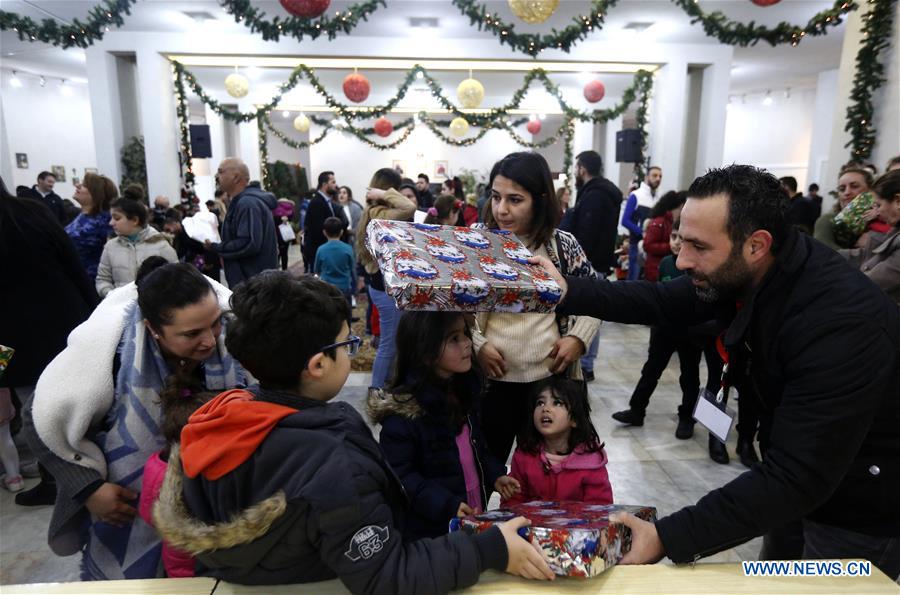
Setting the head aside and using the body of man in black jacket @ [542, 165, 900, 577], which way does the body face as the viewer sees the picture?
to the viewer's left

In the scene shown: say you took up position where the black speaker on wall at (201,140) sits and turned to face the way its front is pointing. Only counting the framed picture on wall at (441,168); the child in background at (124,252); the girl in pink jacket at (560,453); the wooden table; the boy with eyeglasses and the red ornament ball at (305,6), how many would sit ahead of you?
5

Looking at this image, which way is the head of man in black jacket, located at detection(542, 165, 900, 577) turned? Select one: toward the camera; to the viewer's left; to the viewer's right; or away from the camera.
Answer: to the viewer's left

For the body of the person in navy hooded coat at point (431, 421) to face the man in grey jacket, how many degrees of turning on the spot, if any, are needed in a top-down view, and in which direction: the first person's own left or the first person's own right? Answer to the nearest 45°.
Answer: approximately 180°

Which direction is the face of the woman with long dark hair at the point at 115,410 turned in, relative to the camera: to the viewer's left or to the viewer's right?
to the viewer's right

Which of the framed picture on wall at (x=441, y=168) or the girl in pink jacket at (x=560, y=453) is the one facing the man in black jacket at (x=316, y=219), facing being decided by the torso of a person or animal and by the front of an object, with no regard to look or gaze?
the framed picture on wall

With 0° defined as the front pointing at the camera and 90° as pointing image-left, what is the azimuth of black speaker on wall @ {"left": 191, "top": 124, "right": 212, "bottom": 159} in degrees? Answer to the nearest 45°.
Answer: approximately 0°

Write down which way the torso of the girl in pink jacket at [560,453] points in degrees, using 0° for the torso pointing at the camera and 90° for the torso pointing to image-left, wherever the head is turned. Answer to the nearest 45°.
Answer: approximately 45°

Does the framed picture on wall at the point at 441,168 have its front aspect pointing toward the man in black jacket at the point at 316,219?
yes
